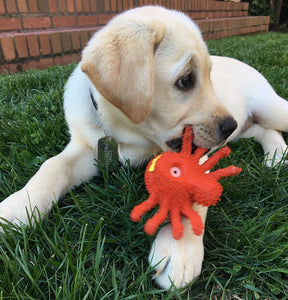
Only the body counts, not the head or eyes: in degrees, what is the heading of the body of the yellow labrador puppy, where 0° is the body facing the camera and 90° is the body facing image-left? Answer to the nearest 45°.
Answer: approximately 45°
